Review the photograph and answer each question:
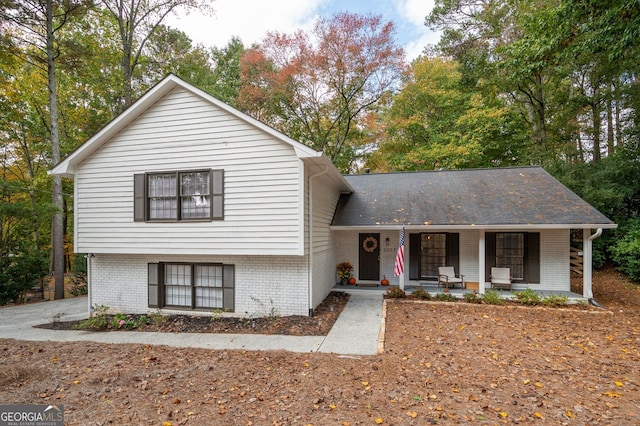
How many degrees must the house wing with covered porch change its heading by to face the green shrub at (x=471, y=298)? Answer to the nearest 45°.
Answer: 0° — it already faces it

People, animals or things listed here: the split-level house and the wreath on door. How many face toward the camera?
2

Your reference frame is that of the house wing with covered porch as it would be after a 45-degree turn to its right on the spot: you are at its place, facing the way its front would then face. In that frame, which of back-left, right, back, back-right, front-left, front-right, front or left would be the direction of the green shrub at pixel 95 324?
front

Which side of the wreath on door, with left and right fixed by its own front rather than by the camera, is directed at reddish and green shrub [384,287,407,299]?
front

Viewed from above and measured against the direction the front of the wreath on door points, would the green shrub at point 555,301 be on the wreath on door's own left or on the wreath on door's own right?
on the wreath on door's own left

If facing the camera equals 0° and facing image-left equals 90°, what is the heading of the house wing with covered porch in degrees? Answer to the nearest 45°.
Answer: approximately 0°

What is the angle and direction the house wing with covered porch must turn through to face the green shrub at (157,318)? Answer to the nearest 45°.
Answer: approximately 45° to its right
